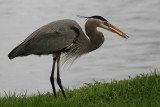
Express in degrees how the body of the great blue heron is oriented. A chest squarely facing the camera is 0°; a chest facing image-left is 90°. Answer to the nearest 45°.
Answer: approximately 270°
